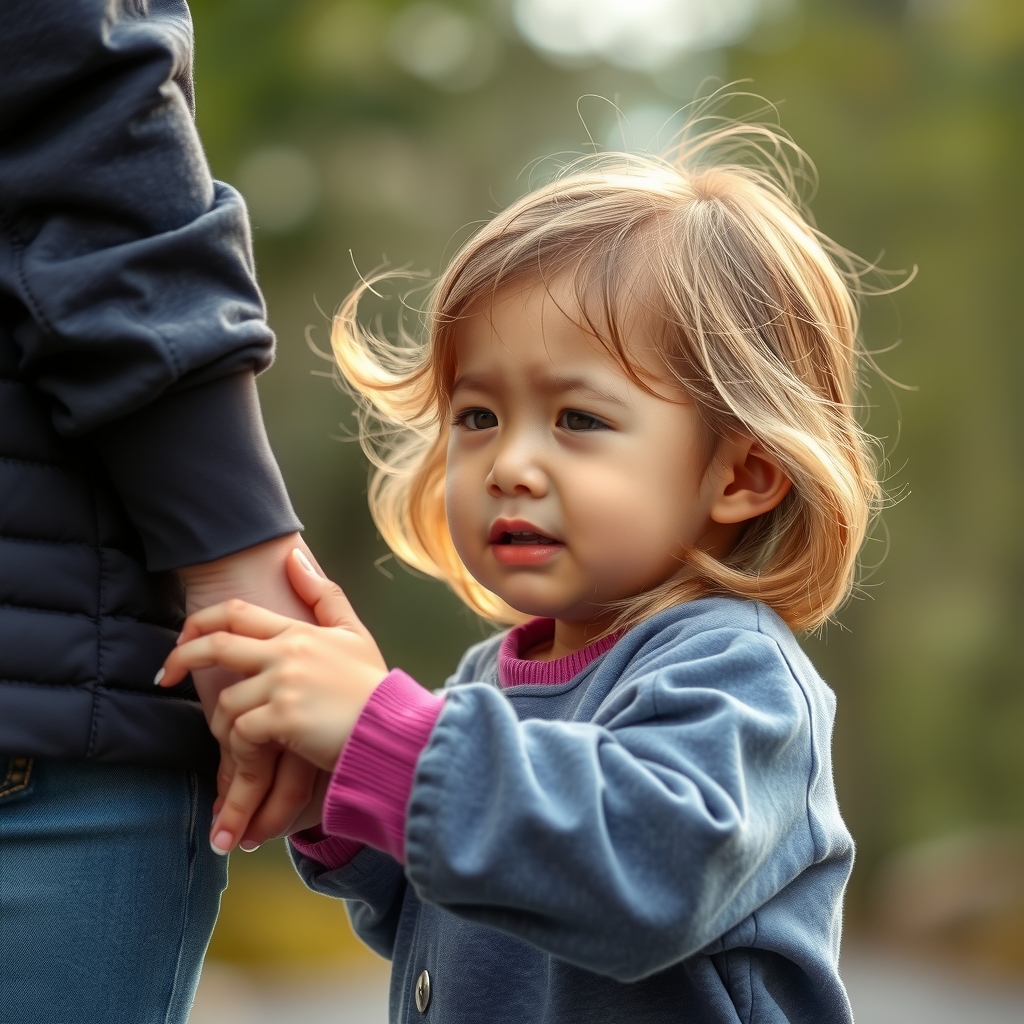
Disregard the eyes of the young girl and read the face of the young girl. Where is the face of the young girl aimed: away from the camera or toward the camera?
toward the camera

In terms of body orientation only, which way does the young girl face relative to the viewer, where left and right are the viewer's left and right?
facing the viewer and to the left of the viewer
